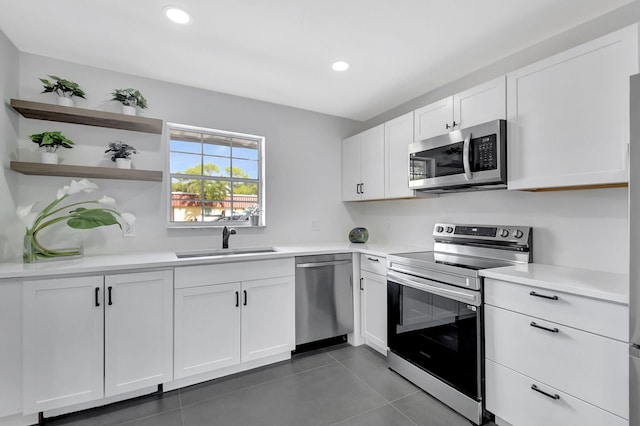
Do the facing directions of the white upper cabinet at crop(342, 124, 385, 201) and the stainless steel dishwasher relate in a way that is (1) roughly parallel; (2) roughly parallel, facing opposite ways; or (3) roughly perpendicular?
roughly perpendicular

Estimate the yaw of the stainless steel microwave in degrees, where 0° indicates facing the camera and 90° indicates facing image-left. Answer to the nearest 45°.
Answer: approximately 45°

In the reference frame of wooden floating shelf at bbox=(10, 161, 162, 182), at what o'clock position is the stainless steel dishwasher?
The stainless steel dishwasher is roughly at 10 o'clock from the wooden floating shelf.

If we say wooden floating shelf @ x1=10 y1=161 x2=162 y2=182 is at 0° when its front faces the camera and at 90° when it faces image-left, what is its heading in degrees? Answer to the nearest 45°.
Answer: approximately 0°

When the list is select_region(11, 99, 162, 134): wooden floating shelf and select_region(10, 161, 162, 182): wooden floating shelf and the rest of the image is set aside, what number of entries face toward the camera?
2

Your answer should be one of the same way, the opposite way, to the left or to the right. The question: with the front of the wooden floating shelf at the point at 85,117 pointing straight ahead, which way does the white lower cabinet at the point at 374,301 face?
to the right

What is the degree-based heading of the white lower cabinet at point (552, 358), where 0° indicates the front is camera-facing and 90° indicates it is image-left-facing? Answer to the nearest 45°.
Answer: approximately 45°

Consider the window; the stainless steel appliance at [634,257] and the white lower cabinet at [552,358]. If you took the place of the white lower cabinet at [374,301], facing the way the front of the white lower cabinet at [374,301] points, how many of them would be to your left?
2

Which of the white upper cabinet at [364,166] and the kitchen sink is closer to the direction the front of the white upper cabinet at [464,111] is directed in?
the kitchen sink

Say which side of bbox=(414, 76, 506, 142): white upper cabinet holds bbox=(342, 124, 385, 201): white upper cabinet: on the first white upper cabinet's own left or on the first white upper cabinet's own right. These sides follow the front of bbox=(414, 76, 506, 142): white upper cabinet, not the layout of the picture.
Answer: on the first white upper cabinet's own right

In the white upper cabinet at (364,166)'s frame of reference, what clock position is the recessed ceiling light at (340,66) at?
The recessed ceiling light is roughly at 11 o'clock from the white upper cabinet.

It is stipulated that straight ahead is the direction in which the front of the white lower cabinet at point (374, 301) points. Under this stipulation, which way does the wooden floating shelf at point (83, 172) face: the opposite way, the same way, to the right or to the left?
to the left

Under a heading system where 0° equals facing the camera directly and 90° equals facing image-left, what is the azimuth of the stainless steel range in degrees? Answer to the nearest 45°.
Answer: approximately 45°
